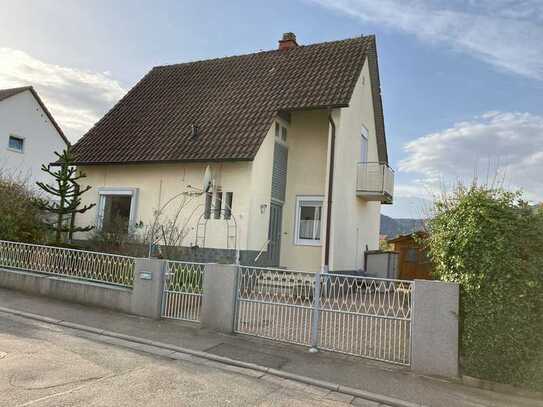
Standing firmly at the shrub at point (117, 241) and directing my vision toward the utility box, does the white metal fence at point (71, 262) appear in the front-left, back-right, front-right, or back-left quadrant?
back-right

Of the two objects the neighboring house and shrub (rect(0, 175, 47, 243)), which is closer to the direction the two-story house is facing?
the shrub

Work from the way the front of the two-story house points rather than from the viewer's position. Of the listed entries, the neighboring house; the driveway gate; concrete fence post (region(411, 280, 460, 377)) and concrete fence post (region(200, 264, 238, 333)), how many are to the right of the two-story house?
1

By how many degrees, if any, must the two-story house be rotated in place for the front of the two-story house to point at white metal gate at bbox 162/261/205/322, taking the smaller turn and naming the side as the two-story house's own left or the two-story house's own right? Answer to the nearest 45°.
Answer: approximately 45° to the two-story house's own left

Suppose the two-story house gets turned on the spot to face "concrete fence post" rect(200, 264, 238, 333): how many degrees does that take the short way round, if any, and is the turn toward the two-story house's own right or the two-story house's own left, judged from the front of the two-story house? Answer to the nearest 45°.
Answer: approximately 45° to the two-story house's own left

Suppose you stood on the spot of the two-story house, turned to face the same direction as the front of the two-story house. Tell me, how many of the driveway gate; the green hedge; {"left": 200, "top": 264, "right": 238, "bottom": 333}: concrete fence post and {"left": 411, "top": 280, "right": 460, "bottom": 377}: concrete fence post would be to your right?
0

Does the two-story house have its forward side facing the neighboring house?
no

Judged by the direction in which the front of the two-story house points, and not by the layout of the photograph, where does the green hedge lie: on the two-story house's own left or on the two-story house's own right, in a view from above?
on the two-story house's own left

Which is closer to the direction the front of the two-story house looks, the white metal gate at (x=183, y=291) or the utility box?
the white metal gate

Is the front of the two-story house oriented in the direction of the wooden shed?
no

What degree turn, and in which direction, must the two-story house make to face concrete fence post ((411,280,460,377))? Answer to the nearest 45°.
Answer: approximately 45° to its left

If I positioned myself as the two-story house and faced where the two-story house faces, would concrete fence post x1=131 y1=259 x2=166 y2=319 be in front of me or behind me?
in front

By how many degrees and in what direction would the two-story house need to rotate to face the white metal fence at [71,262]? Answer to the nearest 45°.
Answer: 0° — it already faces it
